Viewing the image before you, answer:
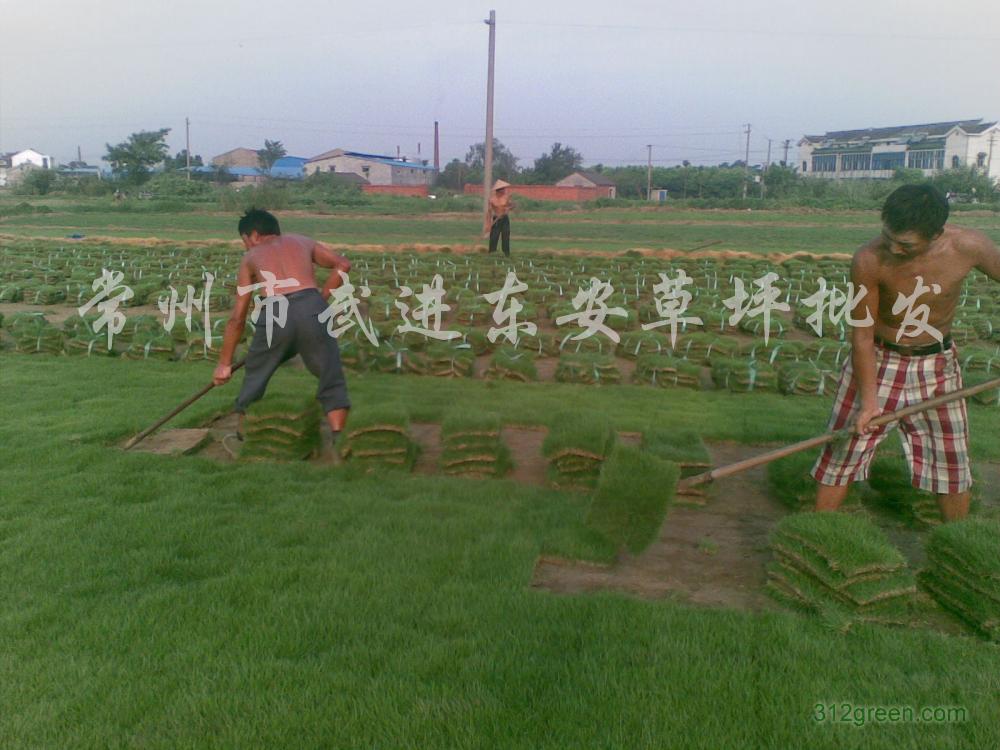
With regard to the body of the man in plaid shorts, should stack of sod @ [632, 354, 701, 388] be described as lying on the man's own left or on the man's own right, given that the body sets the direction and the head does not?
on the man's own right

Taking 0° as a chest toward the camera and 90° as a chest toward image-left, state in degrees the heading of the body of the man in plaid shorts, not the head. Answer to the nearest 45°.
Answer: approximately 45°

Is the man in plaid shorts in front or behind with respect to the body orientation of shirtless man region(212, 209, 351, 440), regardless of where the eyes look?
behind

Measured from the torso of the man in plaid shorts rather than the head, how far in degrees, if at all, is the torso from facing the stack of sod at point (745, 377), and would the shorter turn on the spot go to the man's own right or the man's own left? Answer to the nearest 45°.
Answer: approximately 135° to the man's own right

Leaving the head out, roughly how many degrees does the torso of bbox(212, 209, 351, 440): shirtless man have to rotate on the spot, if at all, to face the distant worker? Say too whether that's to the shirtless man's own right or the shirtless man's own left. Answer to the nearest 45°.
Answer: approximately 45° to the shirtless man's own right

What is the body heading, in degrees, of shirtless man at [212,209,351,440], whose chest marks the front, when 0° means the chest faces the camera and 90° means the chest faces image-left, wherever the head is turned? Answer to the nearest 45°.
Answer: approximately 135°

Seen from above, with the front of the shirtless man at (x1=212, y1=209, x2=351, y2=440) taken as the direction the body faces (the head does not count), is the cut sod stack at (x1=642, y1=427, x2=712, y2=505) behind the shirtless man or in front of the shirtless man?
behind

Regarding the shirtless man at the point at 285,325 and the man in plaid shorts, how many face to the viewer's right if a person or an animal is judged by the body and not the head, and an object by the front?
0

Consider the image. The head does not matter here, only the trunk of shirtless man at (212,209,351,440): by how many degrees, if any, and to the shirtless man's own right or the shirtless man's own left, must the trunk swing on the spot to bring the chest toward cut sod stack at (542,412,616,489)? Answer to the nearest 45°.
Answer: approximately 180°

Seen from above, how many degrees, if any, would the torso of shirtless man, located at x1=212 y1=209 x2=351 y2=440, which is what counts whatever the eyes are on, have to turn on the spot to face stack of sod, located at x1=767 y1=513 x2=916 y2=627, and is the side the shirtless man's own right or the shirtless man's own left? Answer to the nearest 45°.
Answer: approximately 180°
